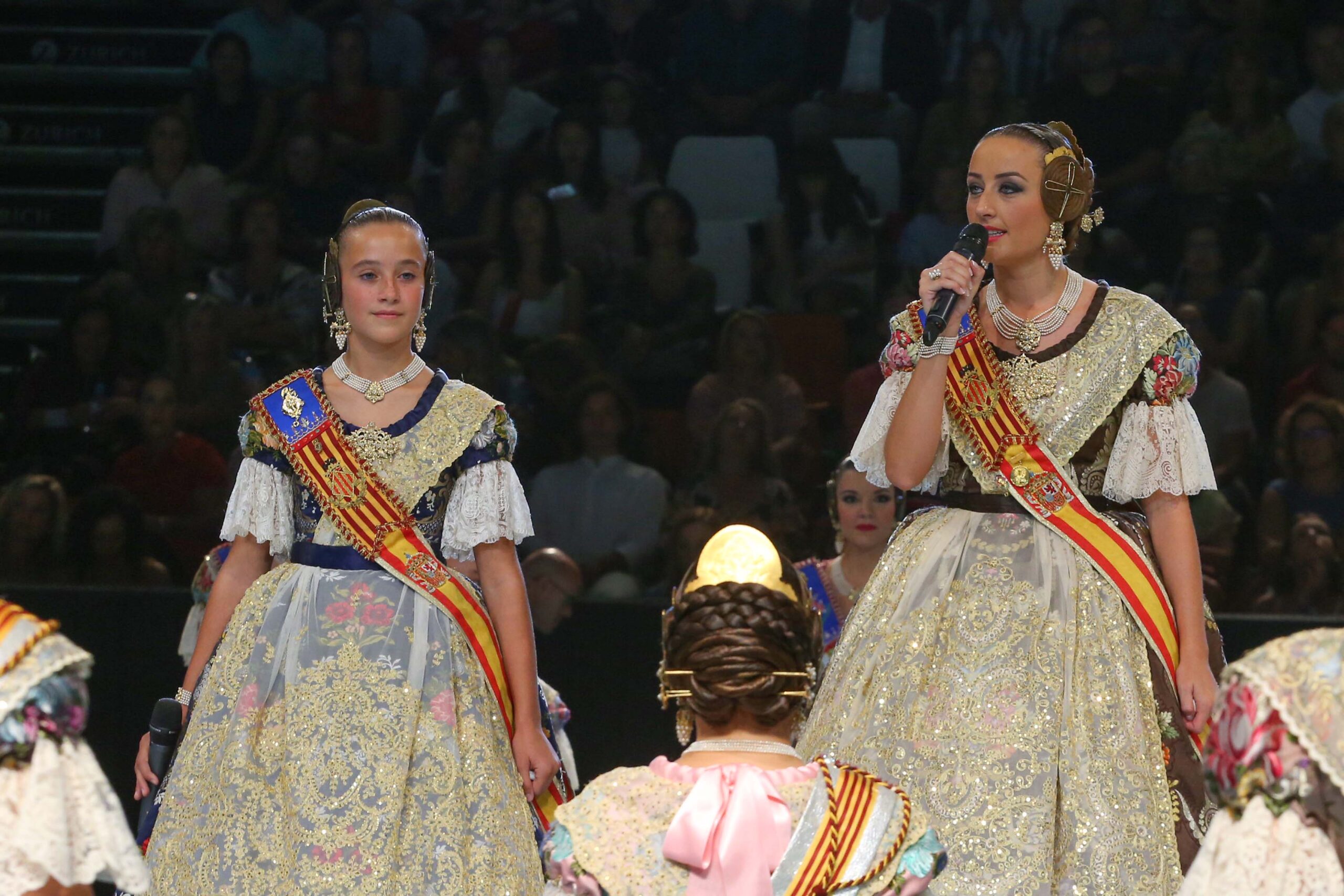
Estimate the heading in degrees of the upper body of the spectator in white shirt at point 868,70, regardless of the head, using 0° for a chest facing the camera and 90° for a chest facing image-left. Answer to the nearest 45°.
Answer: approximately 0°

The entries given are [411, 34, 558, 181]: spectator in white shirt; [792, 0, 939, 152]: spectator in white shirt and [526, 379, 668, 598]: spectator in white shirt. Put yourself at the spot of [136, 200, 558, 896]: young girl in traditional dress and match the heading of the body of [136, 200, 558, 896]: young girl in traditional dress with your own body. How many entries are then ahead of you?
0

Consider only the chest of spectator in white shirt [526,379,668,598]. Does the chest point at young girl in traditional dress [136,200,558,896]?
yes

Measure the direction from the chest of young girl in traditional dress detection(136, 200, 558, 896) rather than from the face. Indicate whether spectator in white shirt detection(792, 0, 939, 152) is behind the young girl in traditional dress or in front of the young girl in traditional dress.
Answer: behind

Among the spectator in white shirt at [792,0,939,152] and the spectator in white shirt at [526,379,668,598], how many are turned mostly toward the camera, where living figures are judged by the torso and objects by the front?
2

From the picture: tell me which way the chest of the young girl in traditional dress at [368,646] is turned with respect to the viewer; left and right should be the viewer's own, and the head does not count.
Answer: facing the viewer

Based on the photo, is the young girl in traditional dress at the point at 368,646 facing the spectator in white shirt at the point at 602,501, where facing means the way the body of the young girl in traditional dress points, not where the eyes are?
no

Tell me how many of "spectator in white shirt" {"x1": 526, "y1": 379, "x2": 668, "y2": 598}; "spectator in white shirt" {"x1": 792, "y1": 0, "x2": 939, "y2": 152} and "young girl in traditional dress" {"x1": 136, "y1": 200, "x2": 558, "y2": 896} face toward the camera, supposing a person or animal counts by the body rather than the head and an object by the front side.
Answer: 3

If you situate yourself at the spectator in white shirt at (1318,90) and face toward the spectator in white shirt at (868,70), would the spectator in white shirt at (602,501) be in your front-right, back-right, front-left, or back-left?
front-left

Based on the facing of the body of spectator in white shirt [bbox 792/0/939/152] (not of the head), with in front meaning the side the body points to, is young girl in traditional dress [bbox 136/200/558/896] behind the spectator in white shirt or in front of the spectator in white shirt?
in front

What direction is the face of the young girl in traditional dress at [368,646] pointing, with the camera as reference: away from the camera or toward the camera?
toward the camera

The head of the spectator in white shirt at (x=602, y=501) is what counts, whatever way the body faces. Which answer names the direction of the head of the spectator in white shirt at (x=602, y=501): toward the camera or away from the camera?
toward the camera

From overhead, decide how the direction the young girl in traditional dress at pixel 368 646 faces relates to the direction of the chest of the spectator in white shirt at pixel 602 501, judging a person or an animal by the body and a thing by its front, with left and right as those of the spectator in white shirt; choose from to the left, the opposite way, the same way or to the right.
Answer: the same way

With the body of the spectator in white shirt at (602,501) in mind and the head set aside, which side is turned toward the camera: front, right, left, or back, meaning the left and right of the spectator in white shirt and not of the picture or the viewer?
front

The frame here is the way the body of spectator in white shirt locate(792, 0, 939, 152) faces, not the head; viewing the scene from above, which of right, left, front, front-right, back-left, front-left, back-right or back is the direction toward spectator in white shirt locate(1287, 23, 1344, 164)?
left

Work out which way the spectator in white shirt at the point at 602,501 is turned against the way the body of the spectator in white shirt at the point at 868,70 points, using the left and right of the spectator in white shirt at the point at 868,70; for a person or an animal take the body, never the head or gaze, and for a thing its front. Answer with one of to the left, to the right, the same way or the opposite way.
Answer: the same way

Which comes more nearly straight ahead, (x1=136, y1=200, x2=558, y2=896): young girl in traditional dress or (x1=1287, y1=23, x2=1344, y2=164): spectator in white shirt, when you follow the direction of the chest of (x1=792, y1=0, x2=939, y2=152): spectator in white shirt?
the young girl in traditional dress
